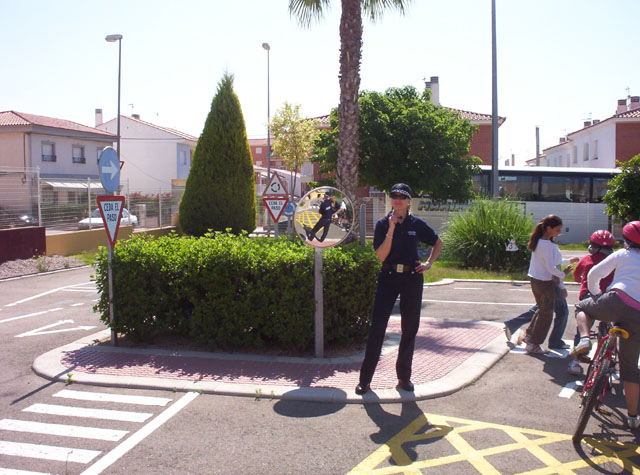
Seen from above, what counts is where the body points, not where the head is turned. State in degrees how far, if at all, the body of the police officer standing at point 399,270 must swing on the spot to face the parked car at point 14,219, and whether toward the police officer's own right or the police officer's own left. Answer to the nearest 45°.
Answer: approximately 135° to the police officer's own right

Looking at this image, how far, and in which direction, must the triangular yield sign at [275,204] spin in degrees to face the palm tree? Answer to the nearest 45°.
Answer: approximately 45° to its left

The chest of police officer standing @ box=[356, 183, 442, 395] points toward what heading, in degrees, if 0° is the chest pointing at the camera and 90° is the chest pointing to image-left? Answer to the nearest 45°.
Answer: approximately 0°

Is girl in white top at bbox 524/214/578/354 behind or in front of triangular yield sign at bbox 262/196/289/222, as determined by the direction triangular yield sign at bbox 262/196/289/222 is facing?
in front

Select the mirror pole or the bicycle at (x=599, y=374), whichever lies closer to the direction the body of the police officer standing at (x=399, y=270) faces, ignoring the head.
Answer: the bicycle

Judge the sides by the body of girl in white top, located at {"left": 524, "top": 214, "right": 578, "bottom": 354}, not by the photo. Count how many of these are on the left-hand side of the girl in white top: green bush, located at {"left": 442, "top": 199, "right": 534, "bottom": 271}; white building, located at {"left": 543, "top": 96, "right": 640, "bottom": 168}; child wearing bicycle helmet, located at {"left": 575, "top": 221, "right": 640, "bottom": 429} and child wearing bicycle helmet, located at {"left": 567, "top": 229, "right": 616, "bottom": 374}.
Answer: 2

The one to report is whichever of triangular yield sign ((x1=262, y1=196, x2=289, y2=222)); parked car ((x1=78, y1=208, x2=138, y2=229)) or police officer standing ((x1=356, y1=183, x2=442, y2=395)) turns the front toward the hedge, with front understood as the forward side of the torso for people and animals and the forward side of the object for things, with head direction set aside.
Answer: the triangular yield sign
